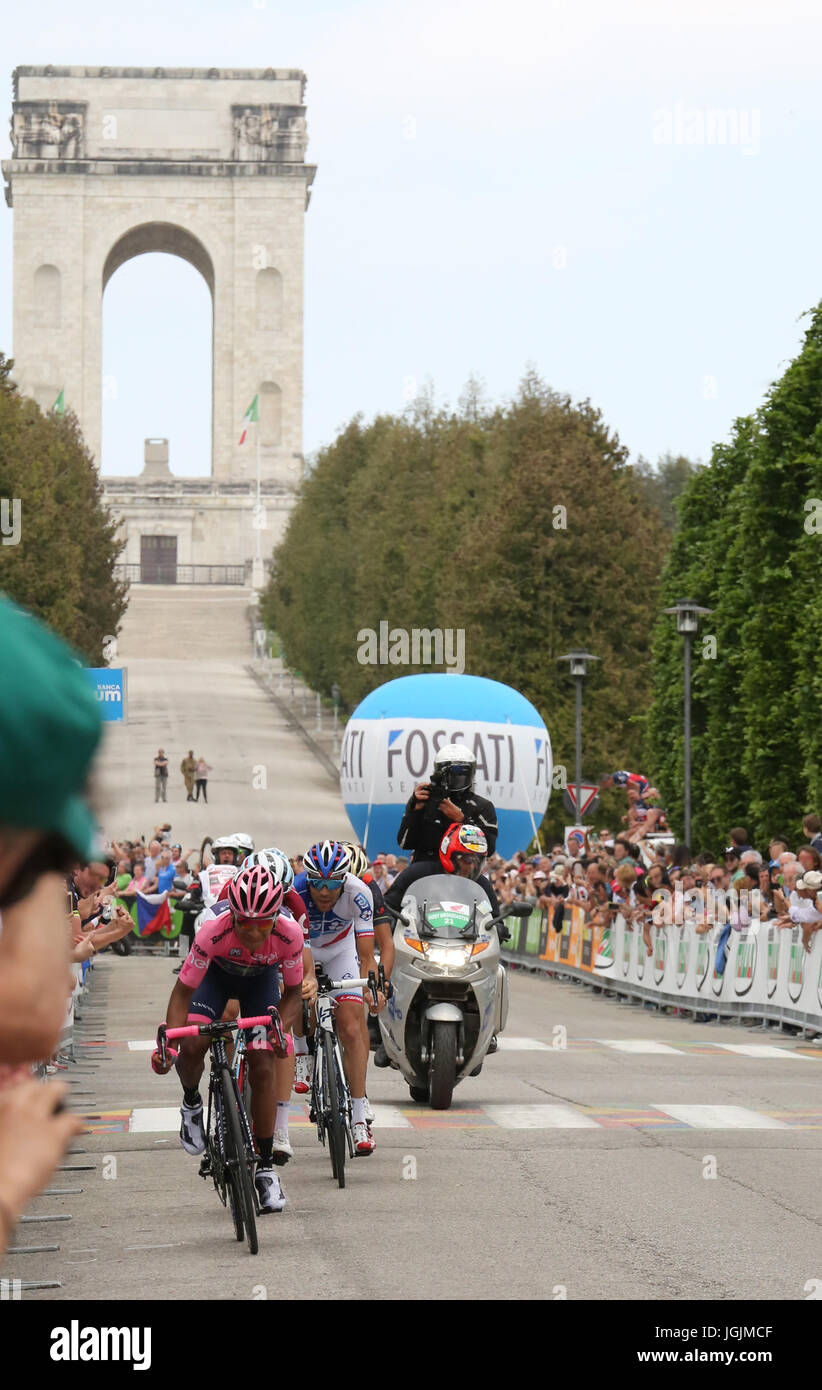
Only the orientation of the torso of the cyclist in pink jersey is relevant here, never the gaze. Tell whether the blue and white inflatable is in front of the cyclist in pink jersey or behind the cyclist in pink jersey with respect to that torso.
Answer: behind

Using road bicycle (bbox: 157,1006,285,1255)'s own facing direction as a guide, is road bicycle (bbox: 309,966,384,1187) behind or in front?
behind

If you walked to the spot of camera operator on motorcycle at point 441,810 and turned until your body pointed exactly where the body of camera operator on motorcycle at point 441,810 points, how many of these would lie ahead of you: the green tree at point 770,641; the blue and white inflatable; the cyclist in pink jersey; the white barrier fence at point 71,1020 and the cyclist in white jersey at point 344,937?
2

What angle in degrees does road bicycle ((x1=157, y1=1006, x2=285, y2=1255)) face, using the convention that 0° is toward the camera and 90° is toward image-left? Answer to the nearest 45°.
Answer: approximately 0°

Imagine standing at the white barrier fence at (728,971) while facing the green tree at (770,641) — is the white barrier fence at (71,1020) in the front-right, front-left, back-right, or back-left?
back-left
